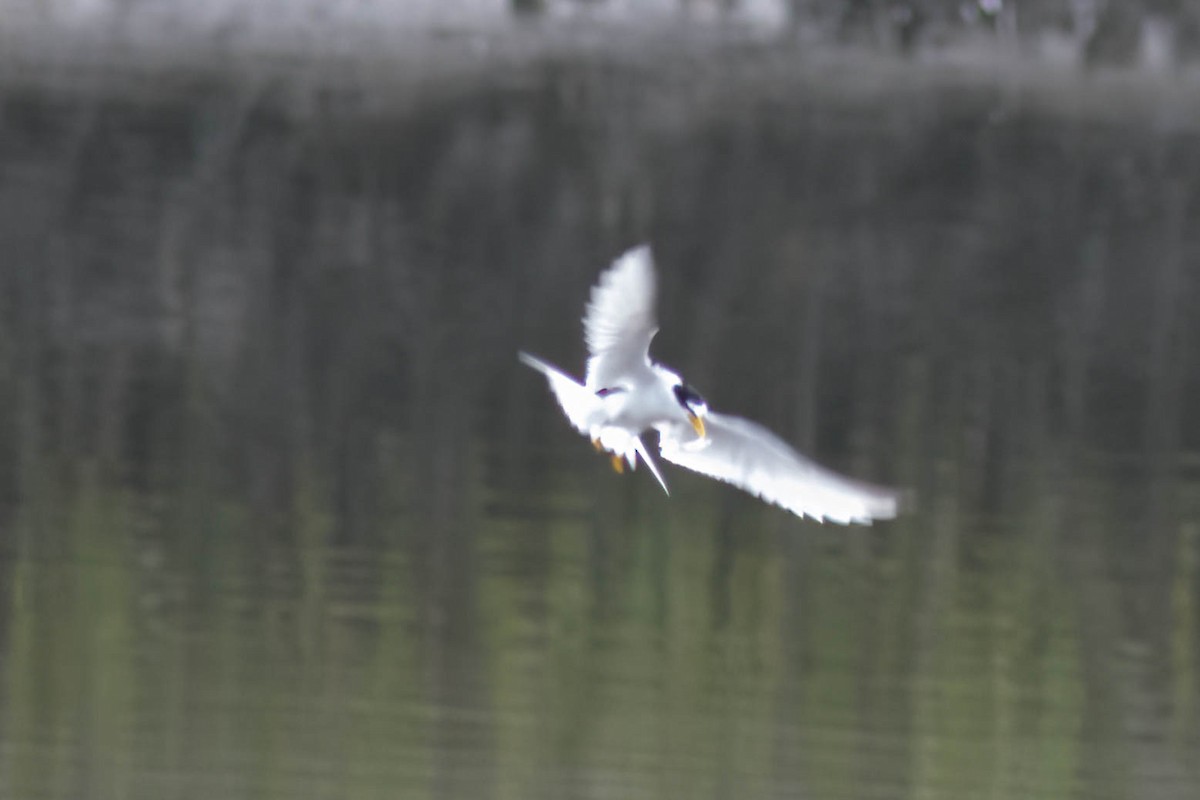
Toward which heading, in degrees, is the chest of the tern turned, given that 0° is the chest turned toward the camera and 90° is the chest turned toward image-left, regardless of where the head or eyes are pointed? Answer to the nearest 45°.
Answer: approximately 315°
